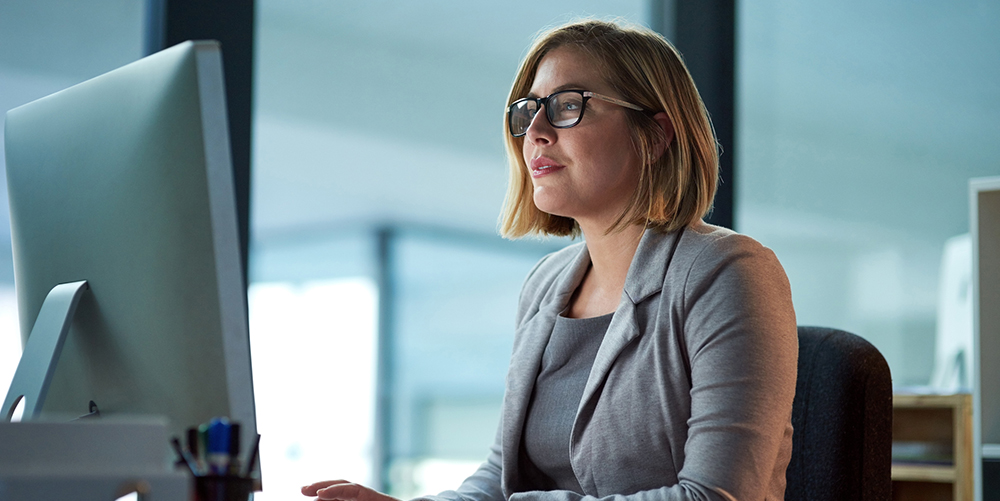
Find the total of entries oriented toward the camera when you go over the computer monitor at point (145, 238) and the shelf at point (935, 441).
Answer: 1

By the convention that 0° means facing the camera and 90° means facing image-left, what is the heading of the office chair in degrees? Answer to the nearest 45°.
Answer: approximately 45°

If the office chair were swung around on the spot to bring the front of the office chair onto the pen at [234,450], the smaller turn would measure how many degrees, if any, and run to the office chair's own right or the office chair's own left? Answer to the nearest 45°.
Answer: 0° — it already faces it

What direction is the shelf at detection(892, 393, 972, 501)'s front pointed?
toward the camera

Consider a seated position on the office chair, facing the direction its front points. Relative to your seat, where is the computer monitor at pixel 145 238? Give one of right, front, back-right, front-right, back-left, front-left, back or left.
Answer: front

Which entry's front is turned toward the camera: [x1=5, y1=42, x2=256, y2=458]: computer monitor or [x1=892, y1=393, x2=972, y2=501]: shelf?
the shelf

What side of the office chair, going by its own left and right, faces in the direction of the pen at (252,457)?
front

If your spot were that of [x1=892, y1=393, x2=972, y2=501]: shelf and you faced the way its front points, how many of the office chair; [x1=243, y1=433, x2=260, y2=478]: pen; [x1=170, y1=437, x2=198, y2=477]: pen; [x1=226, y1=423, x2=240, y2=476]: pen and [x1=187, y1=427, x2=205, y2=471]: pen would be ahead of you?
5

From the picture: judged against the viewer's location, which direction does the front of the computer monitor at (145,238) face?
facing away from the viewer and to the right of the viewer

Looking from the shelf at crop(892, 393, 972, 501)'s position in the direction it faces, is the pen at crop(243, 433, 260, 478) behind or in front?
in front

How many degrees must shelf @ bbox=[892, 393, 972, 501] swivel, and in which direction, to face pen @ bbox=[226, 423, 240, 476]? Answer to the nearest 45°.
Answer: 0° — it already faces it

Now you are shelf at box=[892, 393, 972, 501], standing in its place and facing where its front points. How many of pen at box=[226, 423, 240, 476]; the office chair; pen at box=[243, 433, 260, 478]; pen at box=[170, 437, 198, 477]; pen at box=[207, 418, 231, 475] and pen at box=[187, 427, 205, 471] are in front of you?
6

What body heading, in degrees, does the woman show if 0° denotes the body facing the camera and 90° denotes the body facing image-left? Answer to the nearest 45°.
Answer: approximately 45°

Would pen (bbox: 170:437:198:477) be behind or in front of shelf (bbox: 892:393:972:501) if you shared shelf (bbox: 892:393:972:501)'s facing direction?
in front
